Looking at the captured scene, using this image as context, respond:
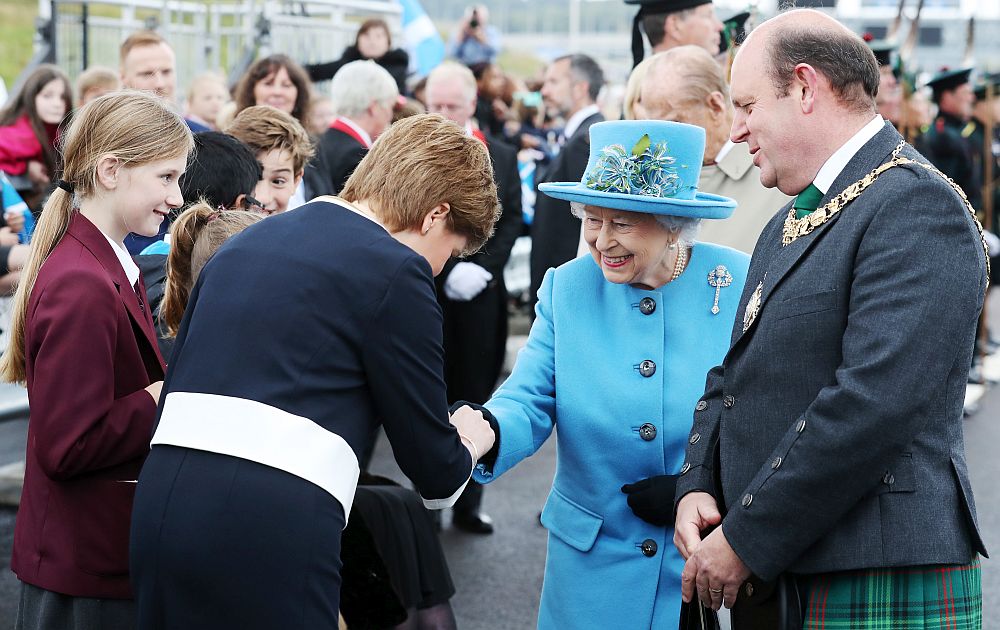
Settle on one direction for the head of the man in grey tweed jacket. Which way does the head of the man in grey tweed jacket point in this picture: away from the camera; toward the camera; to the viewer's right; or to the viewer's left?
to the viewer's left

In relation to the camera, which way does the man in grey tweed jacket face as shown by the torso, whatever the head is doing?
to the viewer's left

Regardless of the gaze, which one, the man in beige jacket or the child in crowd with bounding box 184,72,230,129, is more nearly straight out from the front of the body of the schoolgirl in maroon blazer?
the man in beige jacket

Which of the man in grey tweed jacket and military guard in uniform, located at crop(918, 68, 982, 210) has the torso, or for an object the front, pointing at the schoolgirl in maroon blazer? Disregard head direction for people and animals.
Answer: the man in grey tweed jacket

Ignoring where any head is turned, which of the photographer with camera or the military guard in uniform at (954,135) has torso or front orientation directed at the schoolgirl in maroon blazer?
the photographer with camera

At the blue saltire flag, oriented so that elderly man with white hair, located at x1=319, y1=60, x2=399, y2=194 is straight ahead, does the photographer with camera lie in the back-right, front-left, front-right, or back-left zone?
back-left
